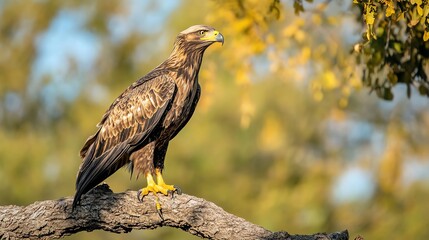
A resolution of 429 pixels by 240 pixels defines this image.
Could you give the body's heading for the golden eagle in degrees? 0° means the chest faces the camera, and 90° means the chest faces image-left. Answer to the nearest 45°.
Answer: approximately 270°
